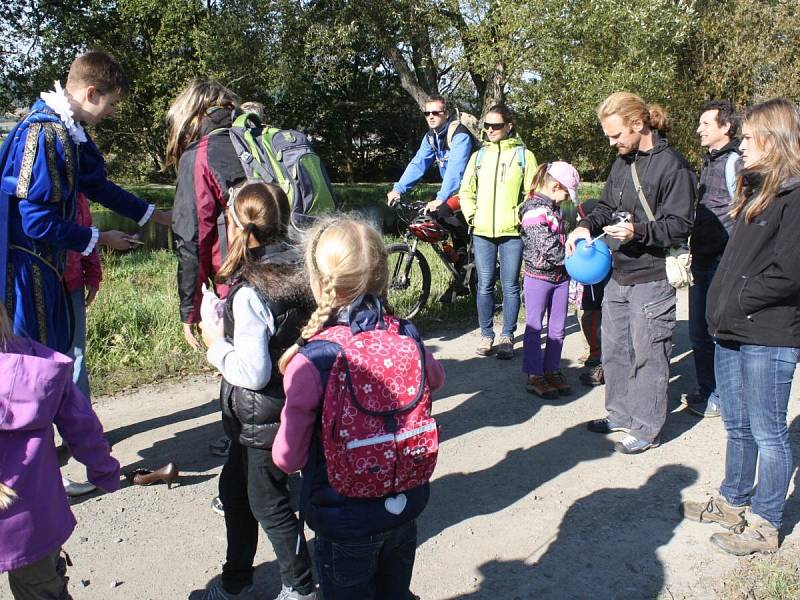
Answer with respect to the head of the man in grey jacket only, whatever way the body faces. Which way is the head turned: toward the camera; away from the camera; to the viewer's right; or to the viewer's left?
to the viewer's left

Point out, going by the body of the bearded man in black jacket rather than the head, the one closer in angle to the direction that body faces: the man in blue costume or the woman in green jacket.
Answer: the man in blue costume

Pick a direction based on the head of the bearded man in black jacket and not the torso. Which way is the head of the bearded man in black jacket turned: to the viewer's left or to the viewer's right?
to the viewer's left

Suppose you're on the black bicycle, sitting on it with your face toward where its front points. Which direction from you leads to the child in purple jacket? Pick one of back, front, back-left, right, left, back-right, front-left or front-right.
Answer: front-left

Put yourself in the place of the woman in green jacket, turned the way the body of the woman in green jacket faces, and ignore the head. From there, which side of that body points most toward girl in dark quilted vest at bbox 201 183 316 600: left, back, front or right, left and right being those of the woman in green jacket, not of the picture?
front

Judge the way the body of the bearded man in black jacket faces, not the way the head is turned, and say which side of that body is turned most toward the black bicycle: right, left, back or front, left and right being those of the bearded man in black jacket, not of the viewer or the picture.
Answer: right

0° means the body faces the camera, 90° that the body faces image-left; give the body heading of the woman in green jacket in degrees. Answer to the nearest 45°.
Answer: approximately 0°

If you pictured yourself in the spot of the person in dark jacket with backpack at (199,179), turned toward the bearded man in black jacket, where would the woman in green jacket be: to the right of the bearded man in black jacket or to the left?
left

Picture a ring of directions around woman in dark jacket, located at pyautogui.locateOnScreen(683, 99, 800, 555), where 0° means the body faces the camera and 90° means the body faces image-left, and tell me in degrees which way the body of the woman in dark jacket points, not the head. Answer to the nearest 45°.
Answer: approximately 90°

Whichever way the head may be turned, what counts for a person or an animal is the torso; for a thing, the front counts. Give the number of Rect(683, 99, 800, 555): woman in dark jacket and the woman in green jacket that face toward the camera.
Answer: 1

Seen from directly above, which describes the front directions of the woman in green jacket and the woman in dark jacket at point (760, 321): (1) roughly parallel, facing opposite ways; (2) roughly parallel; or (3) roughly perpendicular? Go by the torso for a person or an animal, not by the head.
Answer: roughly perpendicular

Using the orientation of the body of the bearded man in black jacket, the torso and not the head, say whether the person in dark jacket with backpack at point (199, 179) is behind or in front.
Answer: in front

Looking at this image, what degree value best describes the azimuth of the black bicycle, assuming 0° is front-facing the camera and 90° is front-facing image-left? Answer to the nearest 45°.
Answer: approximately 45°

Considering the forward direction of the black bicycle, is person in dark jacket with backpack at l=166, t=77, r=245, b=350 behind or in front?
in front

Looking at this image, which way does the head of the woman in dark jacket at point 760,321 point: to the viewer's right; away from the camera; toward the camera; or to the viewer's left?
to the viewer's left

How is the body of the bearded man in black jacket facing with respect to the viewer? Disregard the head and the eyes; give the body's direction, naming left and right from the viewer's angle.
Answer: facing the viewer and to the left of the viewer

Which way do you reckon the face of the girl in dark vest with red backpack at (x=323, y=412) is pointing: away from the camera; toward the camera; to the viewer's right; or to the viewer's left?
away from the camera

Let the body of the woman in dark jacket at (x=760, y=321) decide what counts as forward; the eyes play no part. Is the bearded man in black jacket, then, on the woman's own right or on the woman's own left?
on the woman's own right
